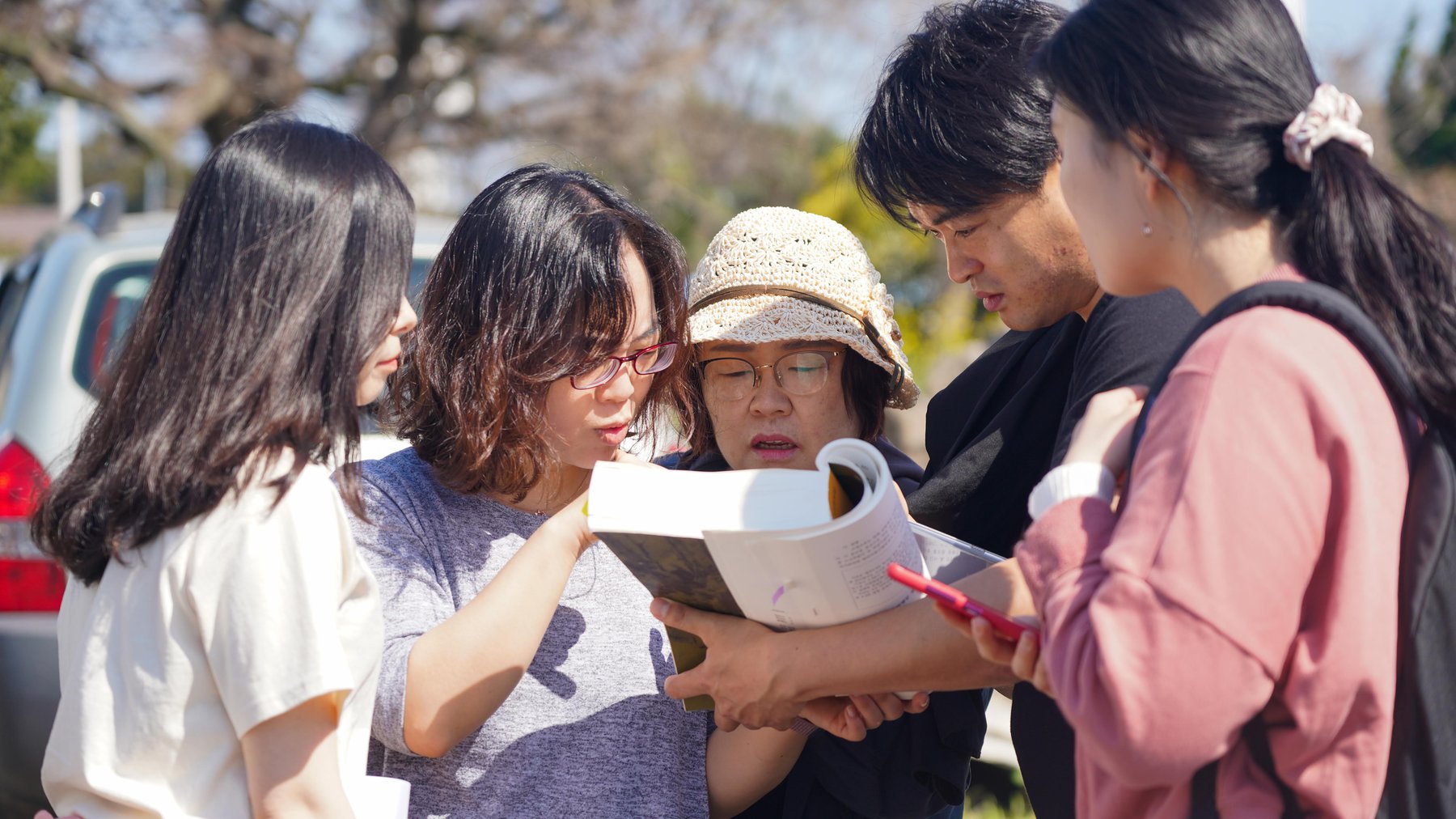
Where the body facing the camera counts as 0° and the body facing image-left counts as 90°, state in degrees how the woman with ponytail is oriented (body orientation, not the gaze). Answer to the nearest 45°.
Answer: approximately 135°

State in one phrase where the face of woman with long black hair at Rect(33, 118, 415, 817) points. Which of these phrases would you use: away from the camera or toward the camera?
away from the camera

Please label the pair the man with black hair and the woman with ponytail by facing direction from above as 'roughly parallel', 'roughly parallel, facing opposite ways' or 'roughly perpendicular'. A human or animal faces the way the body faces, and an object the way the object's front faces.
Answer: roughly perpendicular

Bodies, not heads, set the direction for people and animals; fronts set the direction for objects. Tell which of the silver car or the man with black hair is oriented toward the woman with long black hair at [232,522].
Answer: the man with black hair

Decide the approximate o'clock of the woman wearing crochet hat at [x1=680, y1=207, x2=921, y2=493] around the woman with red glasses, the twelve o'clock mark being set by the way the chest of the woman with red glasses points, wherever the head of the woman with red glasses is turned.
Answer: The woman wearing crochet hat is roughly at 9 o'clock from the woman with red glasses.

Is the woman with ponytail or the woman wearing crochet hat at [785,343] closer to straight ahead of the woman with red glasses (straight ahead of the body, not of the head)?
the woman with ponytail

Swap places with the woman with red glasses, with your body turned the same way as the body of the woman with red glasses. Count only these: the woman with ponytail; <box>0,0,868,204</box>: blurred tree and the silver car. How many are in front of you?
1

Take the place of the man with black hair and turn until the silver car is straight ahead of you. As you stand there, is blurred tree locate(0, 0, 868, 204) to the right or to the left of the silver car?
right
